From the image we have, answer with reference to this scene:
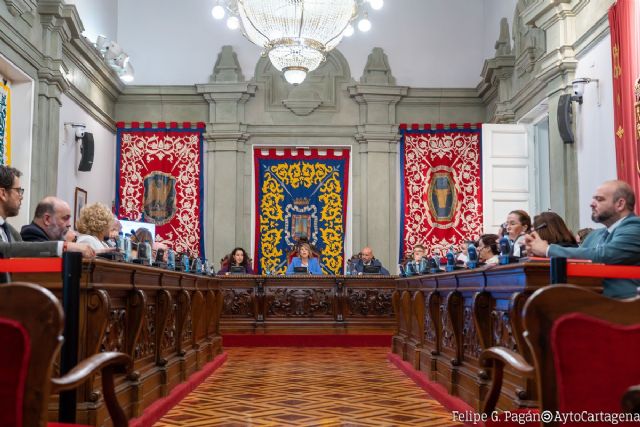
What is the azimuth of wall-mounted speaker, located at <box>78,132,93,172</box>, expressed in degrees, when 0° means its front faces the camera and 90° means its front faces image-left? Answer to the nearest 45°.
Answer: approximately 315°

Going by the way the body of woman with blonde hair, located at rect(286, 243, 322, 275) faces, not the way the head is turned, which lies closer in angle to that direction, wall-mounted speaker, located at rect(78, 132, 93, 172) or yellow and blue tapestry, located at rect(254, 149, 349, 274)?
the wall-mounted speaker

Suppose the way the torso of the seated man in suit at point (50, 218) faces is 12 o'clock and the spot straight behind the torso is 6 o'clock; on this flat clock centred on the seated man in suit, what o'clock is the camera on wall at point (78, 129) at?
The camera on wall is roughly at 9 o'clock from the seated man in suit.

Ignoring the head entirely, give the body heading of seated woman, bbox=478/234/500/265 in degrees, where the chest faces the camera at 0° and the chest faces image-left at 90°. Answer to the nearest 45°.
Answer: approximately 90°

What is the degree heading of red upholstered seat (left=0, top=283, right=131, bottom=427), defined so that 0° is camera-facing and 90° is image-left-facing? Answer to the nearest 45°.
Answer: approximately 225°

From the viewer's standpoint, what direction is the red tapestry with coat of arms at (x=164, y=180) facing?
toward the camera

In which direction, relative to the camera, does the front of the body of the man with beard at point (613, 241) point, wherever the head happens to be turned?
to the viewer's left

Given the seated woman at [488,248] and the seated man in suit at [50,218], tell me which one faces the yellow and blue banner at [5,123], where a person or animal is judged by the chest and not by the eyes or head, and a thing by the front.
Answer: the seated woman

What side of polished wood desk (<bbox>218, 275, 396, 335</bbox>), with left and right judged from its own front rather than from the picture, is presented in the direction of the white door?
left

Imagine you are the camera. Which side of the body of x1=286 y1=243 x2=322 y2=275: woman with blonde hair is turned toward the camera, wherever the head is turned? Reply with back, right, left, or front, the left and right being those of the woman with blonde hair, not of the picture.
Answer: front

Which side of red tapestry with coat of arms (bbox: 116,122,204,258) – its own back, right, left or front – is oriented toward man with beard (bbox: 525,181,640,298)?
front

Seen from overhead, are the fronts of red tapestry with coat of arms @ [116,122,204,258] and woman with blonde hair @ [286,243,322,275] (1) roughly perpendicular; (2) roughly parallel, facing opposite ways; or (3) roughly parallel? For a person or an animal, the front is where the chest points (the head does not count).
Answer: roughly parallel

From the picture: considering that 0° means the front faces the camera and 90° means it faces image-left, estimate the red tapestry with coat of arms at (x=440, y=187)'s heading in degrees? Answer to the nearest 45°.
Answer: approximately 0°
